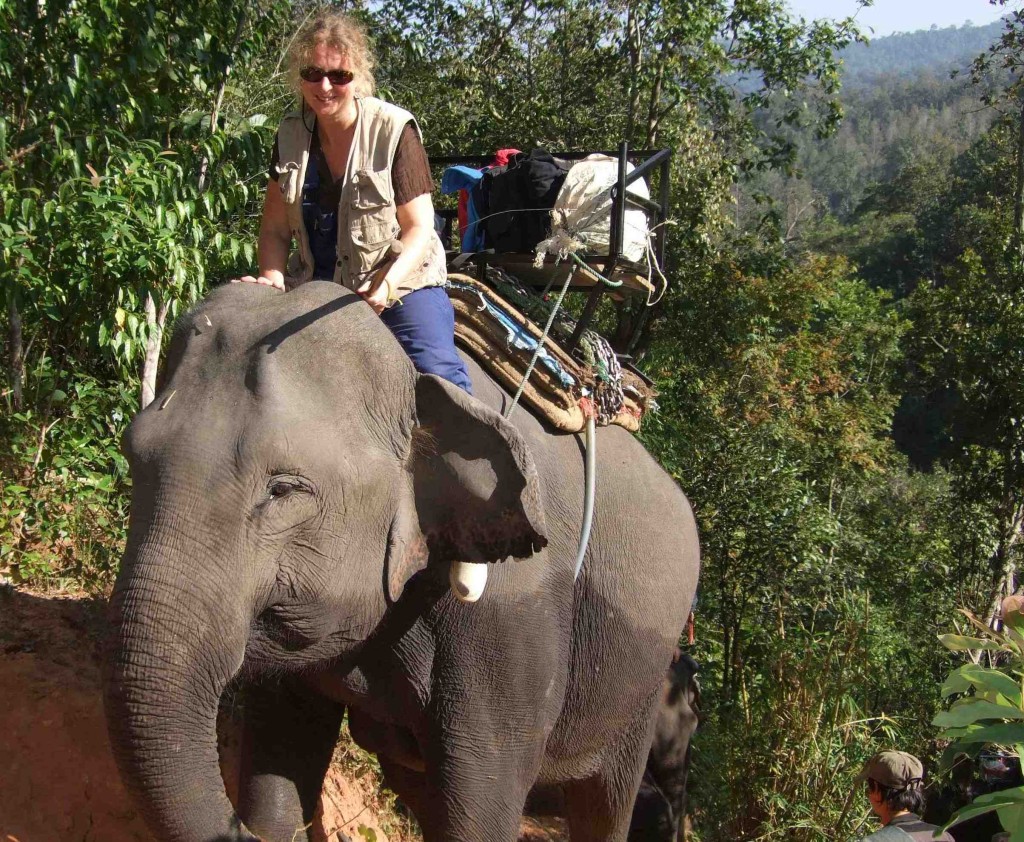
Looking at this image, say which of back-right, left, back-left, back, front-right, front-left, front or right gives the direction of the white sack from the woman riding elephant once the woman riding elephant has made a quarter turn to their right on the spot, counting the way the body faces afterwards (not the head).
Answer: right

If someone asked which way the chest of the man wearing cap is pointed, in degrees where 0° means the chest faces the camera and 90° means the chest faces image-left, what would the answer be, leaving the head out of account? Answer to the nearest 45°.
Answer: approximately 135°

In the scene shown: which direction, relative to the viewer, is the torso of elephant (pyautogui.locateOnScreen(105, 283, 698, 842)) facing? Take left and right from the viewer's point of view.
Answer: facing the viewer and to the left of the viewer
